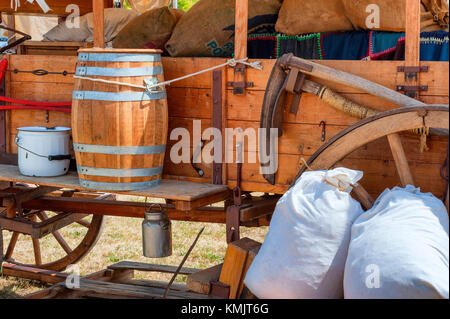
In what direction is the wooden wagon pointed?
to the viewer's left

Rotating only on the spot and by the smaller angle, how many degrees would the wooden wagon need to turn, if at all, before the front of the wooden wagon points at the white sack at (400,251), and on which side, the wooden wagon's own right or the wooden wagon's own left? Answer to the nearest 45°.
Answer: approximately 135° to the wooden wagon's own left
